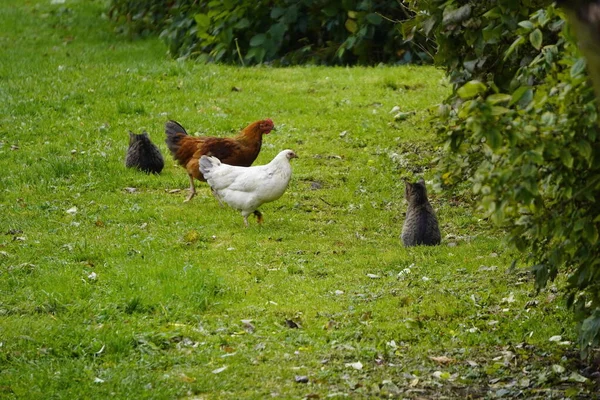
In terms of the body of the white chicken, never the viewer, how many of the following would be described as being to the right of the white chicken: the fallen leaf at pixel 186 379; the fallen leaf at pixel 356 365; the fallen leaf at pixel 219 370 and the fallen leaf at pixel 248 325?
4

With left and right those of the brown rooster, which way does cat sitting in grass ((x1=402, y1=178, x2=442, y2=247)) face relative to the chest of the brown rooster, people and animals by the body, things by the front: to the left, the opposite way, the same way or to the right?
to the left

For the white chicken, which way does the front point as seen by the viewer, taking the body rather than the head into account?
to the viewer's right

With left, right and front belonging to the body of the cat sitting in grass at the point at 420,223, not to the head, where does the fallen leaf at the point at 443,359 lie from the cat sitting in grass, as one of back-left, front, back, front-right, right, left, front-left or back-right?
back

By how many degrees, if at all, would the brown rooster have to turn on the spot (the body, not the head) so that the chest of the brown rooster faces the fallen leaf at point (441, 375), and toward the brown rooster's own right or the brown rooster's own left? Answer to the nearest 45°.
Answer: approximately 90° to the brown rooster's own right

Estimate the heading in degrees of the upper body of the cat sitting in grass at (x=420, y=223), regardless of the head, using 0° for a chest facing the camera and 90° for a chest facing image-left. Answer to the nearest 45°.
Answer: approximately 180°

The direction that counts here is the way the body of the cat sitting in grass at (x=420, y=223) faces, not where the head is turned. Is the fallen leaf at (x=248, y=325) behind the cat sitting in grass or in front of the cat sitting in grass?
behind

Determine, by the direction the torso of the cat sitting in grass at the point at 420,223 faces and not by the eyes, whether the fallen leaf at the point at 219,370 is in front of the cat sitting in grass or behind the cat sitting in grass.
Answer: behind

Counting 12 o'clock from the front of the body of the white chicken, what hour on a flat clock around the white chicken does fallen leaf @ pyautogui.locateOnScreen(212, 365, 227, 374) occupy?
The fallen leaf is roughly at 3 o'clock from the white chicken.

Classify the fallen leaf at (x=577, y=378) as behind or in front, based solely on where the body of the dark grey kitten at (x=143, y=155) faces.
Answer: behind

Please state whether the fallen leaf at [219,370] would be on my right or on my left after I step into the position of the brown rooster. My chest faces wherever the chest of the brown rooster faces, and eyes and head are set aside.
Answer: on my right

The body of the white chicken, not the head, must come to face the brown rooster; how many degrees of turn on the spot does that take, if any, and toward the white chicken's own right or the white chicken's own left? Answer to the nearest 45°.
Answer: approximately 90° to the white chicken's own left

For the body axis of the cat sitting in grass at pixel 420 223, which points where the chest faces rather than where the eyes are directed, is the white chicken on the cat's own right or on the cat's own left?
on the cat's own left

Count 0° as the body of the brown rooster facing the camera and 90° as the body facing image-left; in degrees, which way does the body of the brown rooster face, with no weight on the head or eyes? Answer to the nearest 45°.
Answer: approximately 270°

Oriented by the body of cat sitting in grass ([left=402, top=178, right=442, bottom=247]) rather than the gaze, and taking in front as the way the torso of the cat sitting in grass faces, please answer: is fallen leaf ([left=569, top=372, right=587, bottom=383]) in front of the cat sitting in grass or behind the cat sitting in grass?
behind

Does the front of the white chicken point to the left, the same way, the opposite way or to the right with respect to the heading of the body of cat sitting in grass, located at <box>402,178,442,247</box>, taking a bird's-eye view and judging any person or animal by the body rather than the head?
to the right
